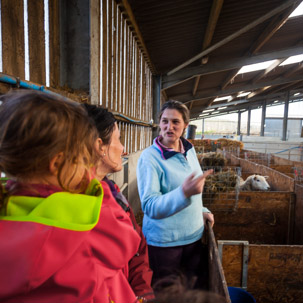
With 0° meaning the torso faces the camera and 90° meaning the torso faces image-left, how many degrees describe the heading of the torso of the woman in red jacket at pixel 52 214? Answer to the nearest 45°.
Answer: approximately 225°

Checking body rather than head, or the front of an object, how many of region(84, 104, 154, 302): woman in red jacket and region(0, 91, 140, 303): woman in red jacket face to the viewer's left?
0

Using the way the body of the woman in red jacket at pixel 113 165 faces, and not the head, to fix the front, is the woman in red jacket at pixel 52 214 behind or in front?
behind

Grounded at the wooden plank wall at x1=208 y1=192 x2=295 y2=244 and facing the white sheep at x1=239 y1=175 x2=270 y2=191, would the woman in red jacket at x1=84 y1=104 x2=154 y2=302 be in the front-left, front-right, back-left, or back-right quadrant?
back-left

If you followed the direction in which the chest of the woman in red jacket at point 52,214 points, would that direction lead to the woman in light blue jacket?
yes

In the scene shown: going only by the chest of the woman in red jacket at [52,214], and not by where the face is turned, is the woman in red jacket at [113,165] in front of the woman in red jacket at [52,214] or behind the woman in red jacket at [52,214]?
in front

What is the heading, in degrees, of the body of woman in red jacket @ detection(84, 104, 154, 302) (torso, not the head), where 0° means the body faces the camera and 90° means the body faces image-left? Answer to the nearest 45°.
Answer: approximately 225°

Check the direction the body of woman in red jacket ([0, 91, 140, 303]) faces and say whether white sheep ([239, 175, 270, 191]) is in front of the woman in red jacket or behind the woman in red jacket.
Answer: in front

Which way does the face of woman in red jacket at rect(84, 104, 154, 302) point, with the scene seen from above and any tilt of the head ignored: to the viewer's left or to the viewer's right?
to the viewer's right

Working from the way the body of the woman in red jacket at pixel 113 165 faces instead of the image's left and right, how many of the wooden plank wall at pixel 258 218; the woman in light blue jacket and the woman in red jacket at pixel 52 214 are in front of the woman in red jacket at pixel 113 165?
2

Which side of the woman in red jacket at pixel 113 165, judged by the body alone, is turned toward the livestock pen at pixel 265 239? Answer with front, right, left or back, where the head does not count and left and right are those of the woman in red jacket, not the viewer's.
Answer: front

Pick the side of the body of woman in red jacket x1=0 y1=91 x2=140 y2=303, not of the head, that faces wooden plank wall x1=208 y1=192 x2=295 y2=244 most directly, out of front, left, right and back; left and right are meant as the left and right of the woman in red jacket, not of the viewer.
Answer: front
